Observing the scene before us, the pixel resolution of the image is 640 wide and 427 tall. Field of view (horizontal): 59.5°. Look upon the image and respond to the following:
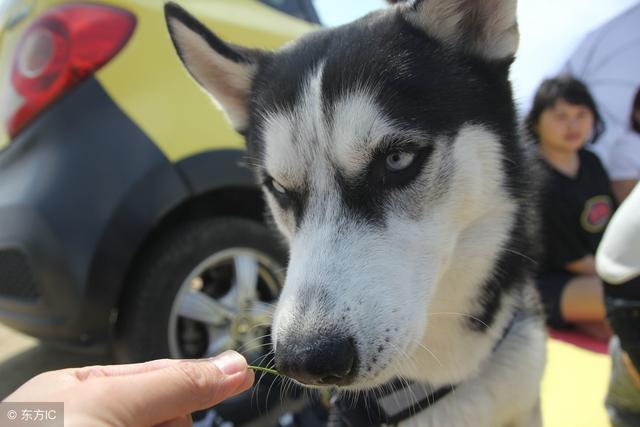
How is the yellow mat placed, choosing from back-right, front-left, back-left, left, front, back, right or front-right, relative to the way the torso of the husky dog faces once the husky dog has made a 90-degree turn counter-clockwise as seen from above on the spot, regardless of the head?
left

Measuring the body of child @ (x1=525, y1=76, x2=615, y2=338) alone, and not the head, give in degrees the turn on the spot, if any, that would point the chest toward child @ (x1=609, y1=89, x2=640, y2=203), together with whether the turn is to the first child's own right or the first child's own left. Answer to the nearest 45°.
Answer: approximately 135° to the first child's own left

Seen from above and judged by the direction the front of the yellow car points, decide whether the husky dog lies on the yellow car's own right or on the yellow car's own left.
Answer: on the yellow car's own right

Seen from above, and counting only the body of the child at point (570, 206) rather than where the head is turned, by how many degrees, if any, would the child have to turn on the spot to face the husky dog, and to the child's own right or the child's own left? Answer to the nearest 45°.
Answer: approximately 45° to the child's own right

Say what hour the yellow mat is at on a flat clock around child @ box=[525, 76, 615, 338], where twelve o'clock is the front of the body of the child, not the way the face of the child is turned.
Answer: The yellow mat is roughly at 1 o'clock from the child.

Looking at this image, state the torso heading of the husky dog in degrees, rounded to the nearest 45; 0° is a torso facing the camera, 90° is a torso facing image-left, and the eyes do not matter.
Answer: approximately 45°

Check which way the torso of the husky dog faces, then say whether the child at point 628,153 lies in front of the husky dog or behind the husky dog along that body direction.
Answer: behind

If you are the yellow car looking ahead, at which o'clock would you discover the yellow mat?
The yellow mat is roughly at 2 o'clock from the yellow car.

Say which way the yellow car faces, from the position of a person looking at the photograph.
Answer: facing away from the viewer and to the right of the viewer

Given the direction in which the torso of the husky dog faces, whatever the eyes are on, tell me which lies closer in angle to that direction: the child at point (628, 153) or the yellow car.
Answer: the yellow car

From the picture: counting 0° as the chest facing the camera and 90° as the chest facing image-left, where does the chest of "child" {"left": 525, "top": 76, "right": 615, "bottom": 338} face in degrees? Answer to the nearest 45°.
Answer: approximately 315°
